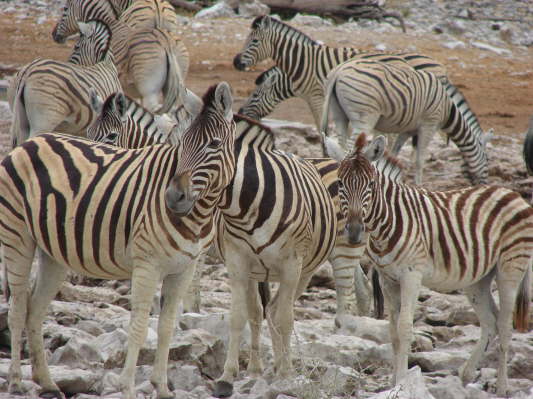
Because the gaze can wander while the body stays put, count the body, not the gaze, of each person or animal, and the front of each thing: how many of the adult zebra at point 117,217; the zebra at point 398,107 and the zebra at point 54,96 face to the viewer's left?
0

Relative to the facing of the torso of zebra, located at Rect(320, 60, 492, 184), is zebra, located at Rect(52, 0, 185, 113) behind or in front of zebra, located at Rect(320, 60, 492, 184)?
behind

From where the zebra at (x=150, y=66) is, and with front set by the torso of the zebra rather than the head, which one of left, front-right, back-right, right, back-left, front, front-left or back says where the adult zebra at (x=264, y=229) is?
back-left

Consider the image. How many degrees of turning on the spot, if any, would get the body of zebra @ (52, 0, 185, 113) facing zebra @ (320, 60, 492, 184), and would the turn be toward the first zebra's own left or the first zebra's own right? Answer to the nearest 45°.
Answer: approximately 180°

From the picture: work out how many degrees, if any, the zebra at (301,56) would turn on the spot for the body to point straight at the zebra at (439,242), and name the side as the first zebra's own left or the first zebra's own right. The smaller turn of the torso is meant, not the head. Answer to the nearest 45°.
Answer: approximately 90° to the first zebra's own left

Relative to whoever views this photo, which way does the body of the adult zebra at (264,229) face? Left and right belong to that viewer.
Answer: facing the viewer and to the left of the viewer

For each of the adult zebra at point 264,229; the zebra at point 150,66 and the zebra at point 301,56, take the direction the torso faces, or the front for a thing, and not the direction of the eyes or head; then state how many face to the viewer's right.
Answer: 0

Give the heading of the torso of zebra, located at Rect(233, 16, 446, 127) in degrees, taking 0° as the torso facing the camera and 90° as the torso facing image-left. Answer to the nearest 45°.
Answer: approximately 90°

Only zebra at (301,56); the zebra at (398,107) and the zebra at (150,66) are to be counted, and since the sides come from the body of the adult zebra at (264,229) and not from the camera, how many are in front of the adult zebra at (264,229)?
0

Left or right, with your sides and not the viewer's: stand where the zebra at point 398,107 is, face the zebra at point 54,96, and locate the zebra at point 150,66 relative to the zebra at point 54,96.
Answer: right

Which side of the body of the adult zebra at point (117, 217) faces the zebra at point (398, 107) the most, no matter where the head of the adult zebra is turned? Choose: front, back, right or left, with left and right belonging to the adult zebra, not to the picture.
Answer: left

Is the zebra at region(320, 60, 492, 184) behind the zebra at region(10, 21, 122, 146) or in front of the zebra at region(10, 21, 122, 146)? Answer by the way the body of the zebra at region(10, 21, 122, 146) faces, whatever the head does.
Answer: in front

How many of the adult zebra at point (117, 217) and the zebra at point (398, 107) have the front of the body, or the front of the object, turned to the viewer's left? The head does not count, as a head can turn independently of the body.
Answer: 0

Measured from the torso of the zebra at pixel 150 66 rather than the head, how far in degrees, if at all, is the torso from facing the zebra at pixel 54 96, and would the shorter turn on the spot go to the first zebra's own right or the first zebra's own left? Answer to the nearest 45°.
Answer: approximately 90° to the first zebra's own left

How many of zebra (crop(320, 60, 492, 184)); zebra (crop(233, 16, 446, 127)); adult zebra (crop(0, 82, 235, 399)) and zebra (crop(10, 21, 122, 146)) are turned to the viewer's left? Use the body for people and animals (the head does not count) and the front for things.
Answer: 1

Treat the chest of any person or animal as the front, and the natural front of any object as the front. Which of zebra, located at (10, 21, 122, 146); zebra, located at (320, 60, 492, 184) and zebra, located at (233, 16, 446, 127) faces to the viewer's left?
zebra, located at (233, 16, 446, 127)

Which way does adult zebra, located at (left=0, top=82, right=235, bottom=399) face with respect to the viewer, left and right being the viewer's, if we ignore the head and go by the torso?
facing the viewer and to the right of the viewer

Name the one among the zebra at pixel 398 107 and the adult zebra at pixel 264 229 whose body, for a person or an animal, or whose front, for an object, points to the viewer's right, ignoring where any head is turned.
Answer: the zebra

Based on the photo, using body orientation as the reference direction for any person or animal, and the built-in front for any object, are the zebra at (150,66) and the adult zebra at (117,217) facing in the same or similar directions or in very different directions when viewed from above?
very different directions

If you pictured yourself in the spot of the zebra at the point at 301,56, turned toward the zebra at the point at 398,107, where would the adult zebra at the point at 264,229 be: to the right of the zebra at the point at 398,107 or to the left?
right
